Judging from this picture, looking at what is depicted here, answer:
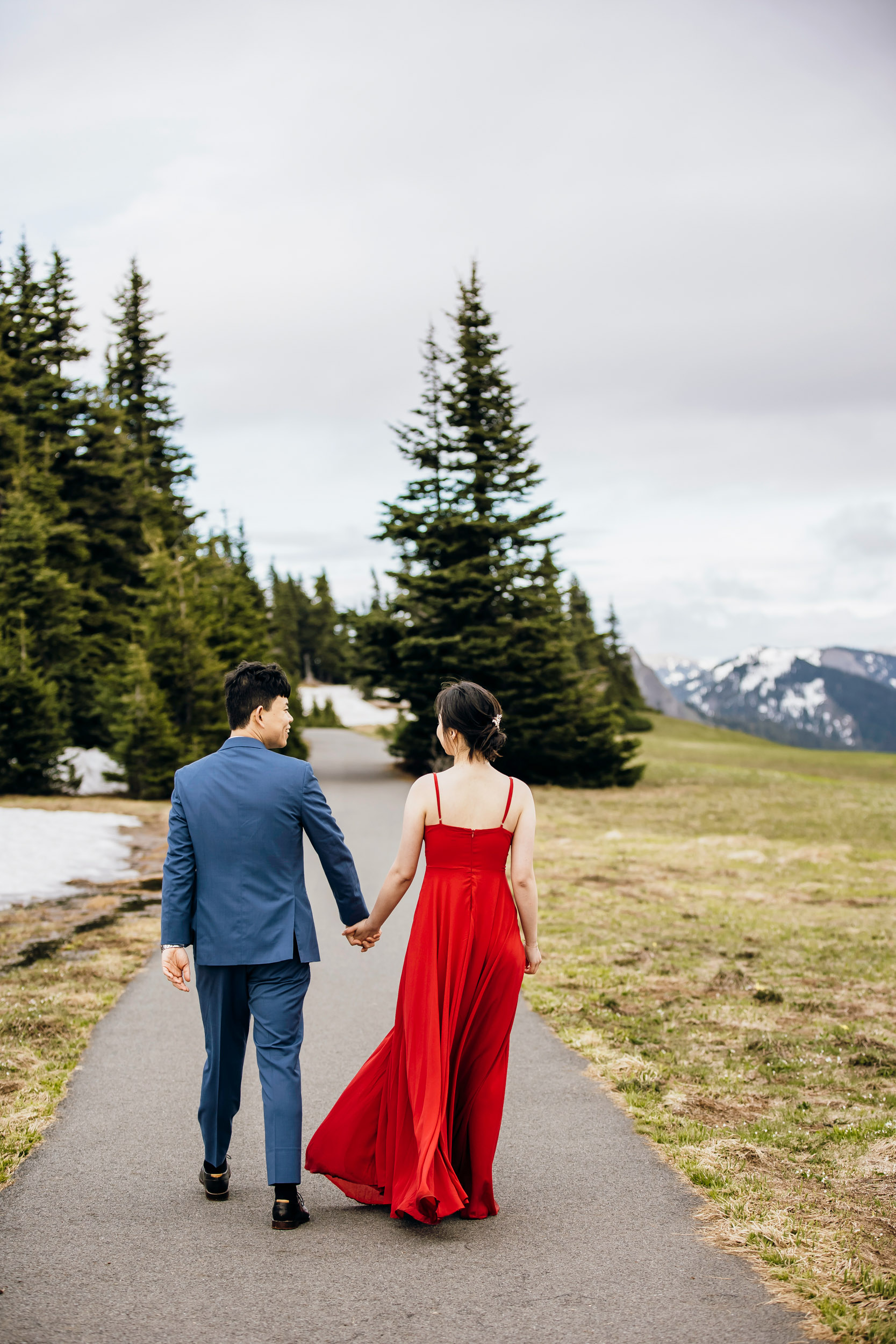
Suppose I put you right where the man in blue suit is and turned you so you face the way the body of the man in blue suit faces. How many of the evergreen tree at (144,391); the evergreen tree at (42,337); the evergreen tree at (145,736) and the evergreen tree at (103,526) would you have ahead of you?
4

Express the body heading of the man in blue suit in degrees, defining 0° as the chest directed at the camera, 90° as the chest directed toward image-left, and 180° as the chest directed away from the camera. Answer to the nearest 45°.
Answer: approximately 180°

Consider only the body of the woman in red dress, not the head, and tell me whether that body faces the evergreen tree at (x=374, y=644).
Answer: yes

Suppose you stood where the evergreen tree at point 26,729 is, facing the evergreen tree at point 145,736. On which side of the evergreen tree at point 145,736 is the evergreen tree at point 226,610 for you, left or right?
left

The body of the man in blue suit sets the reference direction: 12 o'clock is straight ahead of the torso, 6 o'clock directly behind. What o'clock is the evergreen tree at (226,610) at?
The evergreen tree is roughly at 12 o'clock from the man in blue suit.

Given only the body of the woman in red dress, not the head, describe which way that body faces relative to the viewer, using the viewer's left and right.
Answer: facing away from the viewer

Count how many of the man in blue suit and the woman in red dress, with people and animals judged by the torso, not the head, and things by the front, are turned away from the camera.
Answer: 2
